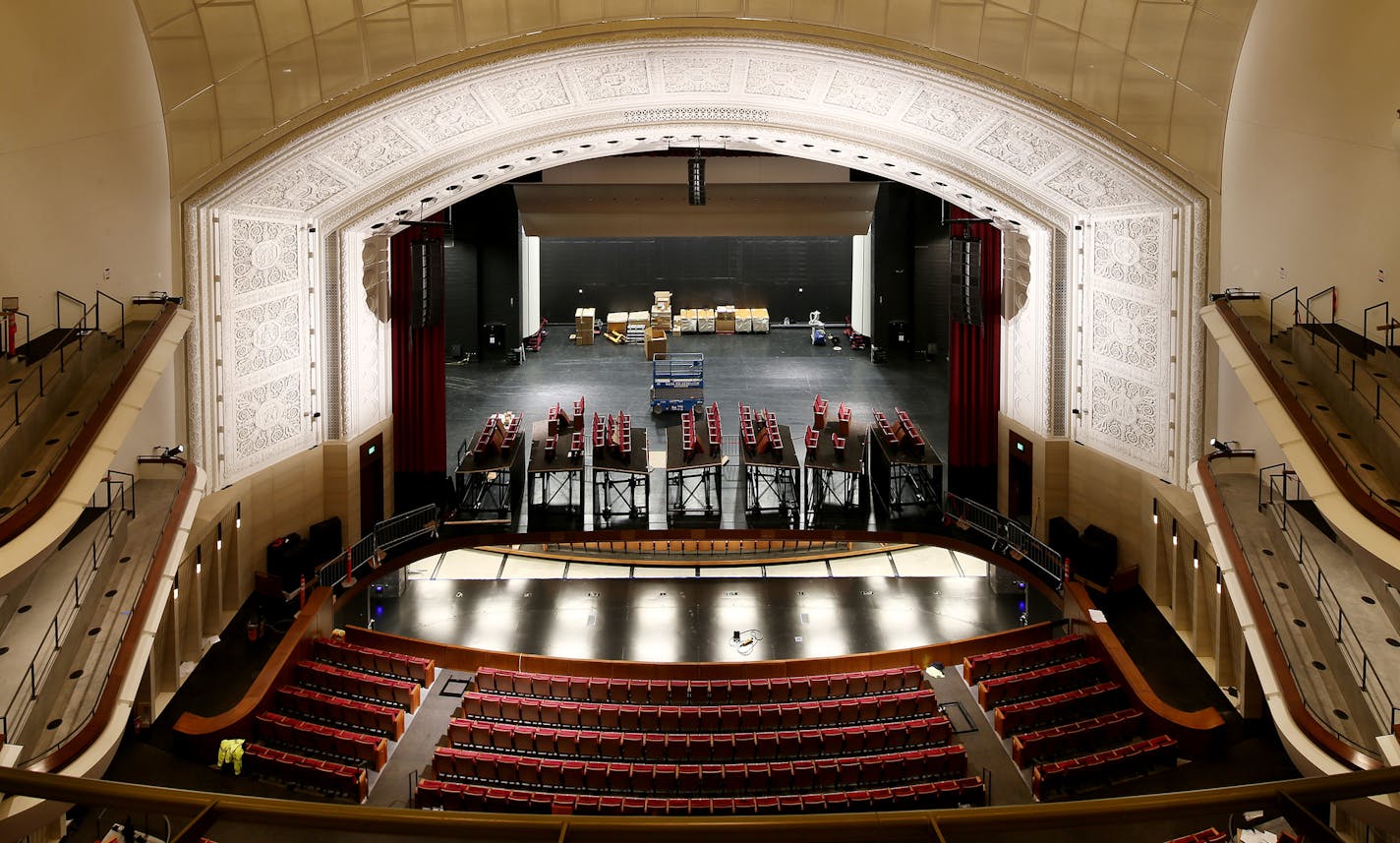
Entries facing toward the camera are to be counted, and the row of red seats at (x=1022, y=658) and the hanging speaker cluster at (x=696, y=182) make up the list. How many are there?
1

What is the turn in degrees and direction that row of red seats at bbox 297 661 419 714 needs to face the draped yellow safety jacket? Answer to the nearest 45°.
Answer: approximately 180°

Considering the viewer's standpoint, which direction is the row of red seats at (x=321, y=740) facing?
facing away from the viewer and to the right of the viewer

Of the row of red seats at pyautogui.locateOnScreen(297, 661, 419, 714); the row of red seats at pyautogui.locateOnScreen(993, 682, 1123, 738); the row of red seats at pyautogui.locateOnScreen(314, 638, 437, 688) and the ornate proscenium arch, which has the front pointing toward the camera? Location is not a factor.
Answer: the ornate proscenium arch

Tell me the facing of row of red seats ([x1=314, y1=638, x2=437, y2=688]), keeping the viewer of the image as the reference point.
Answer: facing away from the viewer and to the right of the viewer

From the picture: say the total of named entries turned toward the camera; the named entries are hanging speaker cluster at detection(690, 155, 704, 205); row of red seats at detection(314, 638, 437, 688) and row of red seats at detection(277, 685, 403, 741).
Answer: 1

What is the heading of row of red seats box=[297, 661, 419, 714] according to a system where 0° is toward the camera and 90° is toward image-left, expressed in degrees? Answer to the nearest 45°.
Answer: approximately 225°

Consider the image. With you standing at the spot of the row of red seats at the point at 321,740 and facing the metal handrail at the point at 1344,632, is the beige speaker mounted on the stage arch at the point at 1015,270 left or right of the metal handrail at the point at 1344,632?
left
